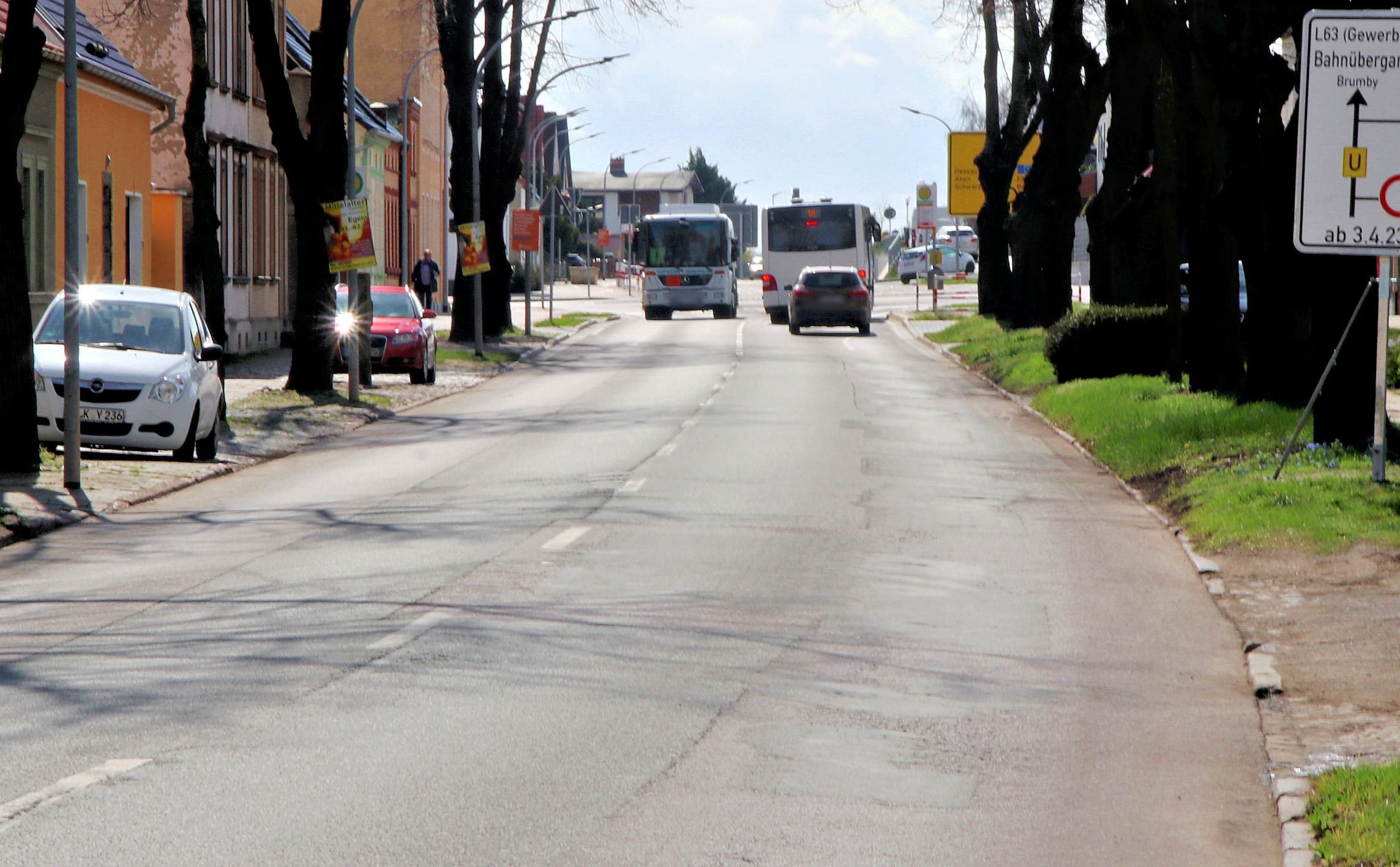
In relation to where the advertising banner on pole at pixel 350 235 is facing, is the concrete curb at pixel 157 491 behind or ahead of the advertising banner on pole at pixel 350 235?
ahead

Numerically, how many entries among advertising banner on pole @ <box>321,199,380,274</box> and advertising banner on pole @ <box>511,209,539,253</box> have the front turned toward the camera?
2

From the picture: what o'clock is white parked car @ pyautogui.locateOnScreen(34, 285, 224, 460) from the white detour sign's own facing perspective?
The white parked car is roughly at 3 o'clock from the white detour sign.

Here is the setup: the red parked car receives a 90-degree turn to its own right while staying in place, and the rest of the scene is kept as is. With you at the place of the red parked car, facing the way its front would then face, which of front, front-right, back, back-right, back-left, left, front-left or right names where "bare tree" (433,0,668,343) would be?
right

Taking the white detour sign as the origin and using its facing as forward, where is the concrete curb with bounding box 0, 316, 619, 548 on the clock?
The concrete curb is roughly at 3 o'clock from the white detour sign.

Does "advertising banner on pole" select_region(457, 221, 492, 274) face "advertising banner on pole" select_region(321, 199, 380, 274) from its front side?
yes

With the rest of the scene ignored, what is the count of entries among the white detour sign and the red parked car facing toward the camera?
2

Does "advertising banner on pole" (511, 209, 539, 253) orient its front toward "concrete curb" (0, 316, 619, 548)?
yes
